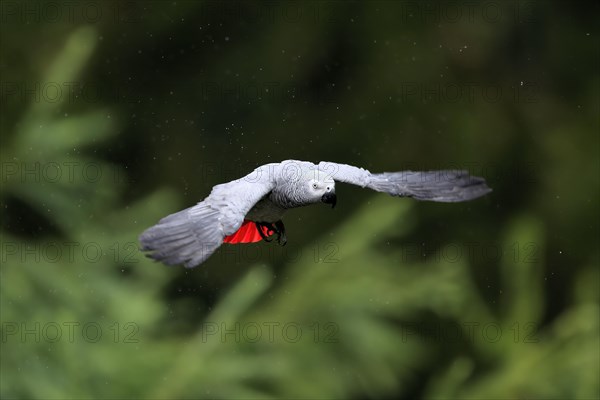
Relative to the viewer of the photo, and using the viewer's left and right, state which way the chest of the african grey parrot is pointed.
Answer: facing the viewer and to the right of the viewer
